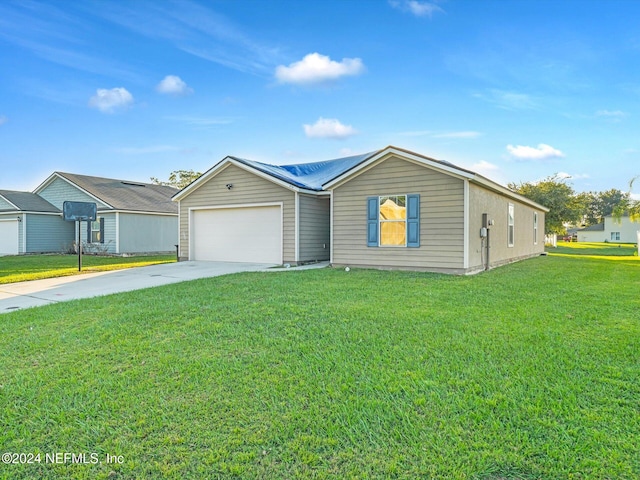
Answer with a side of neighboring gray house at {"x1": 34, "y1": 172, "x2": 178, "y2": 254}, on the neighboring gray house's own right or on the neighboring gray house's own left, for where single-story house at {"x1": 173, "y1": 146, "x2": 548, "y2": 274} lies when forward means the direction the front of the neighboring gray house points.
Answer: on the neighboring gray house's own left

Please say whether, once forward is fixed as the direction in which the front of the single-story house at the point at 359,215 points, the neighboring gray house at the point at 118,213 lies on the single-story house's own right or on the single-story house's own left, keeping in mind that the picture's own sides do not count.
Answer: on the single-story house's own right

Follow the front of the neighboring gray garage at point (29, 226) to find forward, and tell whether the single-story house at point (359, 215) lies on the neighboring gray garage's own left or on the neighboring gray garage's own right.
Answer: on the neighboring gray garage's own left

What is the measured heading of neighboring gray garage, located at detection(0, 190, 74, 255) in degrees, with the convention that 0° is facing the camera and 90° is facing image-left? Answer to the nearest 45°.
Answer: approximately 45°

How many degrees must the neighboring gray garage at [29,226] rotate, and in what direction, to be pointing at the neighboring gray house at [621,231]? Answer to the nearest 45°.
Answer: approximately 135° to its left

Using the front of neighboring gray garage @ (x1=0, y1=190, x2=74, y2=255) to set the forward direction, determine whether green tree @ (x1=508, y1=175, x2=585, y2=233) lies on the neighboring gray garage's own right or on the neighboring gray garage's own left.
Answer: on the neighboring gray garage's own left

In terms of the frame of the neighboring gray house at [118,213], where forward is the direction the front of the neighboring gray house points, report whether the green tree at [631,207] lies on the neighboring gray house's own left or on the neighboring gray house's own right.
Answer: on the neighboring gray house's own left

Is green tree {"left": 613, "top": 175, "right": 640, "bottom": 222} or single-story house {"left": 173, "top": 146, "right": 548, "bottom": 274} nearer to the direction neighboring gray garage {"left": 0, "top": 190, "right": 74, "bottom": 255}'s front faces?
the single-story house
